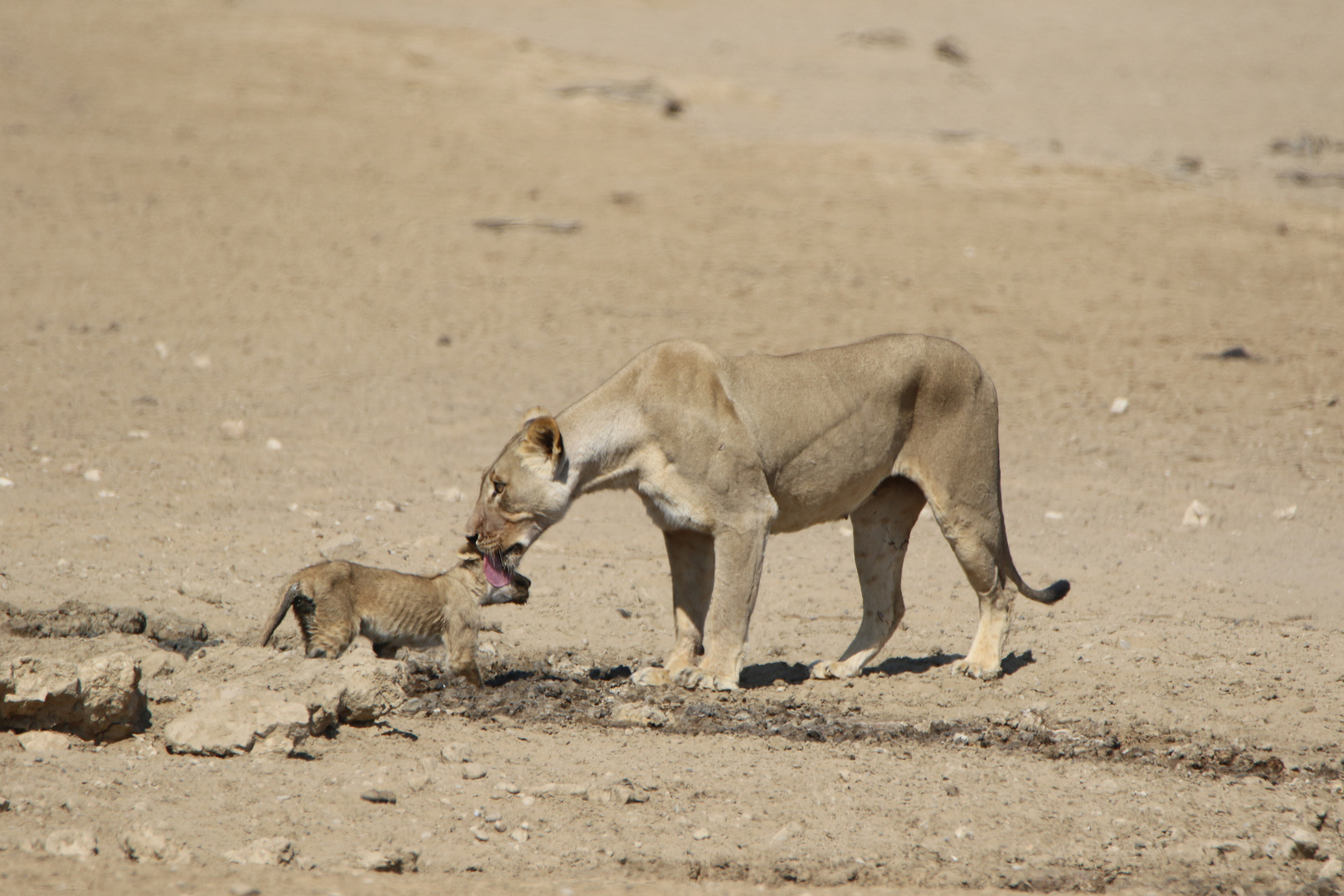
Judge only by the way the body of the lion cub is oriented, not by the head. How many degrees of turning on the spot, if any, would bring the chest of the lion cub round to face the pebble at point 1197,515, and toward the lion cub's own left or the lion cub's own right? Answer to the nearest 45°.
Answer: approximately 45° to the lion cub's own left

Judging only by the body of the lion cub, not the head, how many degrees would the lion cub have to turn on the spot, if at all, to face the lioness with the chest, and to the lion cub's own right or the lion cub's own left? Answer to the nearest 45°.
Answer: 0° — it already faces it

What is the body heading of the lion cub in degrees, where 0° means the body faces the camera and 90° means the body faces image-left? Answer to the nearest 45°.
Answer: approximately 270°

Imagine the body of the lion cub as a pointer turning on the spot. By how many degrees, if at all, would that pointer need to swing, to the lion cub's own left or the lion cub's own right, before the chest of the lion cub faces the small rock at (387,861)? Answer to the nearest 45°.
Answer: approximately 90° to the lion cub's own right

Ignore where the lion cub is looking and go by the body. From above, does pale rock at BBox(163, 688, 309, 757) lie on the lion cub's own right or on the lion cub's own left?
on the lion cub's own right

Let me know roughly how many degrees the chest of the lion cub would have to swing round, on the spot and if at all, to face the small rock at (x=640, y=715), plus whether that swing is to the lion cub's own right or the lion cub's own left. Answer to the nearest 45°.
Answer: approximately 45° to the lion cub's own right

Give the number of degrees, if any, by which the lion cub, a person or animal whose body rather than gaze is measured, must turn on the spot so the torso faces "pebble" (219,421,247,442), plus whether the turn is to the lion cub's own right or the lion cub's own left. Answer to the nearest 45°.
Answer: approximately 90° to the lion cub's own left

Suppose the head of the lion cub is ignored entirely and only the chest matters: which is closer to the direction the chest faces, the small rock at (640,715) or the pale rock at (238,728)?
the small rock
